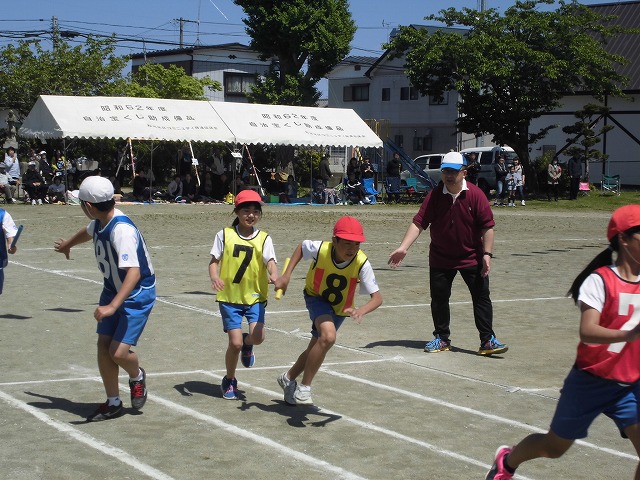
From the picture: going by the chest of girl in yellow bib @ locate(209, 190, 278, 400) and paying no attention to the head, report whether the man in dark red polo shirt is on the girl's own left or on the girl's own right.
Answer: on the girl's own left

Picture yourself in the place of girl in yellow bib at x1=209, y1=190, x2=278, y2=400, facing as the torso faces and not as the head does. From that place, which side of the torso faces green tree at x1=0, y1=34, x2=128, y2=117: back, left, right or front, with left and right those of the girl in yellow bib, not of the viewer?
back

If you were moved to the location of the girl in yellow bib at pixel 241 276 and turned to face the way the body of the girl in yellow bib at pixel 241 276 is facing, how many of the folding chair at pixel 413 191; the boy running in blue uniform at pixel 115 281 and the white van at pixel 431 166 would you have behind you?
2

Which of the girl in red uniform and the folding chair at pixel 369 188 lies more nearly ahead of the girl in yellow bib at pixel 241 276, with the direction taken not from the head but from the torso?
the girl in red uniform

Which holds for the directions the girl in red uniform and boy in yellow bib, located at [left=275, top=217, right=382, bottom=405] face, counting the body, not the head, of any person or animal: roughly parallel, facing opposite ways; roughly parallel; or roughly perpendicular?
roughly parallel

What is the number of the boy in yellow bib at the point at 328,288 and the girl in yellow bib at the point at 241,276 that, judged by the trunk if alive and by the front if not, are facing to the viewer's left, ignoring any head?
0

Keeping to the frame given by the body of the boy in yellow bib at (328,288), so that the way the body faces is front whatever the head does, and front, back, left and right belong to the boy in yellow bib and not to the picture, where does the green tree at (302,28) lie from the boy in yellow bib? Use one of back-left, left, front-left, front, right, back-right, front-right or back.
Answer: back-left

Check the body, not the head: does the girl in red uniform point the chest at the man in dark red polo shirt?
no

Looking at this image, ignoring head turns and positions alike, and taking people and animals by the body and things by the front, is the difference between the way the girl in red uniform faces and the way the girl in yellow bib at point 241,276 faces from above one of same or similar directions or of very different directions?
same or similar directions

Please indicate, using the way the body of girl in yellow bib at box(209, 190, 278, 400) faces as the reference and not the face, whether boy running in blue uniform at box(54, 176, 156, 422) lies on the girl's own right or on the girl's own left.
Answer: on the girl's own right

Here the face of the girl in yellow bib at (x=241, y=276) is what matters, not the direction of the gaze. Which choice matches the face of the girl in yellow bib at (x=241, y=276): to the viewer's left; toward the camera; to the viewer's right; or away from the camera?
toward the camera

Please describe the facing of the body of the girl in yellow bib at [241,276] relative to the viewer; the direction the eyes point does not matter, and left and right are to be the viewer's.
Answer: facing the viewer

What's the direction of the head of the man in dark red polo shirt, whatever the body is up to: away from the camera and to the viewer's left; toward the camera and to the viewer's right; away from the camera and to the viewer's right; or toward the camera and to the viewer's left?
toward the camera and to the viewer's left

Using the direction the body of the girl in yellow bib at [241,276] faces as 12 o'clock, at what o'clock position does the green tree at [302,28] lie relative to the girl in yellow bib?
The green tree is roughly at 6 o'clock from the girl in yellow bib.
